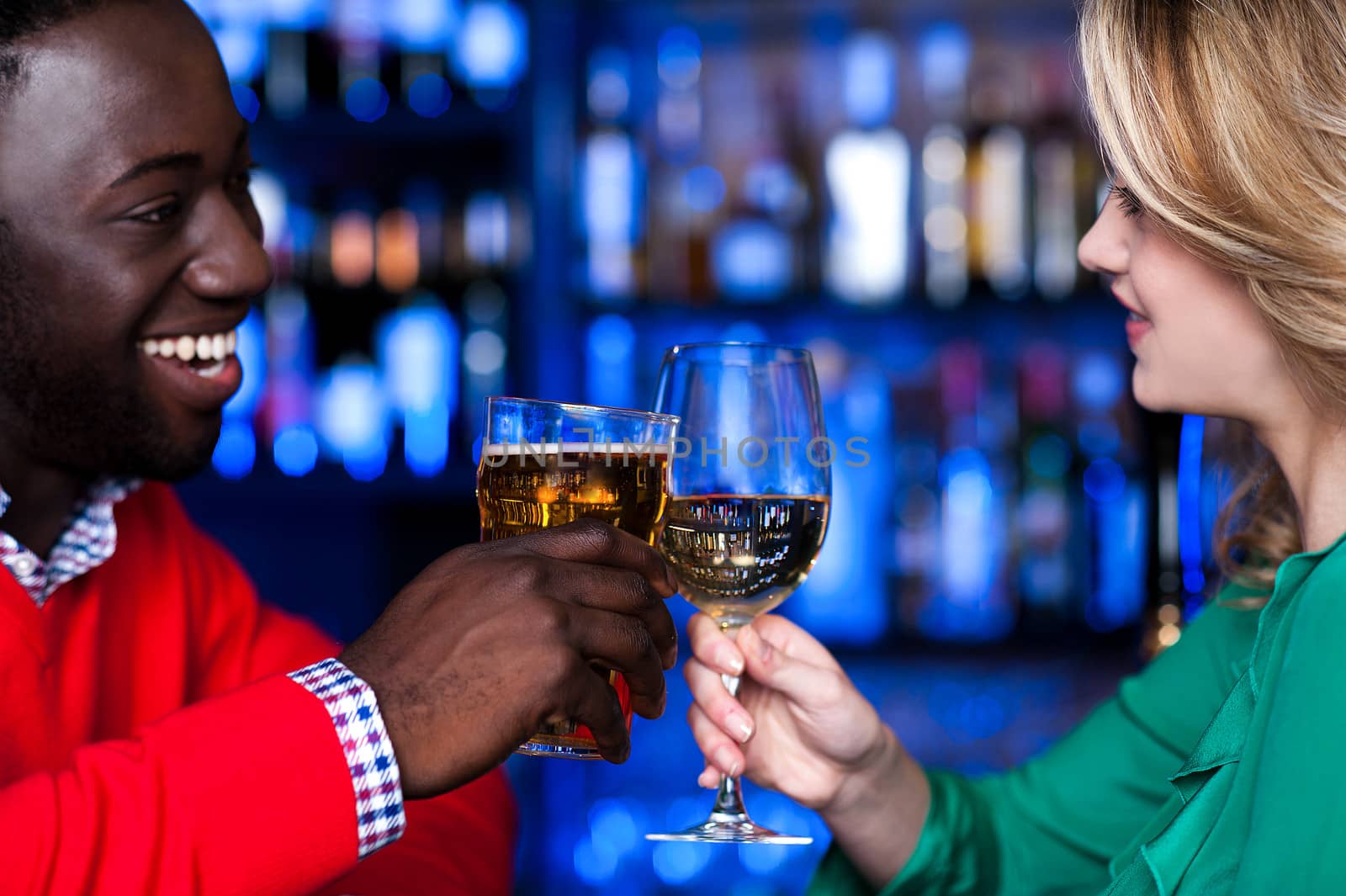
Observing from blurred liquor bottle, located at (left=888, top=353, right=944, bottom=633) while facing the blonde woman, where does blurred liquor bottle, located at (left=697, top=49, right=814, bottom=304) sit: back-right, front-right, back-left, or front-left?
back-right

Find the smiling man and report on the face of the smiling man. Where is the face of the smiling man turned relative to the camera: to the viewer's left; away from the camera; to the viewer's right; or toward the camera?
to the viewer's right

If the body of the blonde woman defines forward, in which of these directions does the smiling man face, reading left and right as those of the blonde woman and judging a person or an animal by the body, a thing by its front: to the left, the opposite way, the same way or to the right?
the opposite way

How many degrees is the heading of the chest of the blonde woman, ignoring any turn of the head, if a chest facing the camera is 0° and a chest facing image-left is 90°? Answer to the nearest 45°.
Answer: approximately 90°

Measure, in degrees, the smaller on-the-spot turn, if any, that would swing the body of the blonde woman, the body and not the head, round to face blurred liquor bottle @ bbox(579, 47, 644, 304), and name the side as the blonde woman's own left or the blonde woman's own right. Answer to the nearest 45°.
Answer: approximately 45° to the blonde woman's own right

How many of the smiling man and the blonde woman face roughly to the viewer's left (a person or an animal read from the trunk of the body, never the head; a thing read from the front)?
1

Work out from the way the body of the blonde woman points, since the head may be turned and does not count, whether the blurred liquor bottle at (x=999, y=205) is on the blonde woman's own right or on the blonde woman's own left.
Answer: on the blonde woman's own right

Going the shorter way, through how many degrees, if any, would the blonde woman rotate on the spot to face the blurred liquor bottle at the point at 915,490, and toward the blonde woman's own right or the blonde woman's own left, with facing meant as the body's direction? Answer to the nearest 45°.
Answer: approximately 90° to the blonde woman's own right

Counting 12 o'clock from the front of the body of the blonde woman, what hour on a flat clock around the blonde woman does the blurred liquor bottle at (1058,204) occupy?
The blurred liquor bottle is roughly at 3 o'clock from the blonde woman.

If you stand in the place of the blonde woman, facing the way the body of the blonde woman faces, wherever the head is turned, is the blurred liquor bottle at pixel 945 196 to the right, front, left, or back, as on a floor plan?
right

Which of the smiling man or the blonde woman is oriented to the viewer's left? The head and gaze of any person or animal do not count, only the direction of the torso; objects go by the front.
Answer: the blonde woman

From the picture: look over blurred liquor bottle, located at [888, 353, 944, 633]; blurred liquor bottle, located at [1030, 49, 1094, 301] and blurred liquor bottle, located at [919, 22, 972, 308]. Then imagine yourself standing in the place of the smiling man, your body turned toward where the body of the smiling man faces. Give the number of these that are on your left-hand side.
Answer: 3

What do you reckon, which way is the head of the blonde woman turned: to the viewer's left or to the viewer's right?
to the viewer's left
